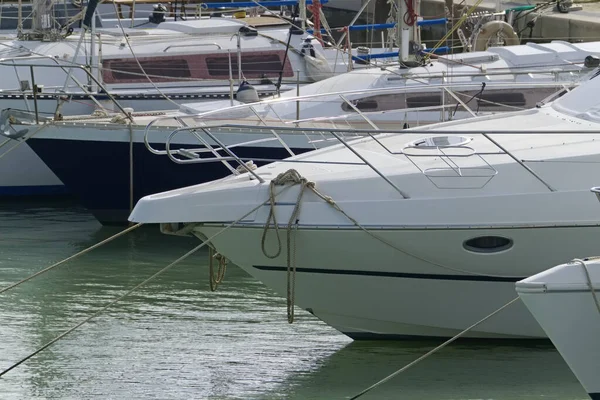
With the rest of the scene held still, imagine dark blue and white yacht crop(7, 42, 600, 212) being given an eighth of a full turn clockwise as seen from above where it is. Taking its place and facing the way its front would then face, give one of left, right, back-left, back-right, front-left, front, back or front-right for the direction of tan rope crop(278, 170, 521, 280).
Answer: back-left

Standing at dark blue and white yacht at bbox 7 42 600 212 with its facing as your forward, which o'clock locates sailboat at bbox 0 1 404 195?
The sailboat is roughly at 2 o'clock from the dark blue and white yacht.

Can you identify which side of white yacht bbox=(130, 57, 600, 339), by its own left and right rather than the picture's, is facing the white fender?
right

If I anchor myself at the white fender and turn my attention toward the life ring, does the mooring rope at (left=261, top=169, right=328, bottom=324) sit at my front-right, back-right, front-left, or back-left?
back-right

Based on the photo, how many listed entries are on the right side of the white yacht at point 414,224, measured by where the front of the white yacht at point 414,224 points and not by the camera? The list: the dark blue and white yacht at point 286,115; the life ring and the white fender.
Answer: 3

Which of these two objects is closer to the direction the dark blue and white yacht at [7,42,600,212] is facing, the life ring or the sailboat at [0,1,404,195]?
the sailboat

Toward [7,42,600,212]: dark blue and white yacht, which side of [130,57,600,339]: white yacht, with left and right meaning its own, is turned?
right

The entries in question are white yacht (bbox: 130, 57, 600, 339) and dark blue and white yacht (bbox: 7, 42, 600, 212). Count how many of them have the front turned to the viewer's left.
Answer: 2

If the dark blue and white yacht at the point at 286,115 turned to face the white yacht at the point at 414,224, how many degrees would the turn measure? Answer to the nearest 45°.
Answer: approximately 90° to its left

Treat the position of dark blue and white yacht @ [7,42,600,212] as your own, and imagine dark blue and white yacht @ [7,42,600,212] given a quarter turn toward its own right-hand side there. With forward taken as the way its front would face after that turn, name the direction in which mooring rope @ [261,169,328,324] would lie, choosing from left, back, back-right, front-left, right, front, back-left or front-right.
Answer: back

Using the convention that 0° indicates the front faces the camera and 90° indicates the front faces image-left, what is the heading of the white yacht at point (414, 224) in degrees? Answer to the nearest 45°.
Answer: approximately 90°

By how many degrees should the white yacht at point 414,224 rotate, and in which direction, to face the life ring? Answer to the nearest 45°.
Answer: approximately 90° to its right

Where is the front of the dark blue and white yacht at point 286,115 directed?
to the viewer's left
